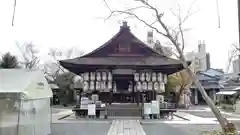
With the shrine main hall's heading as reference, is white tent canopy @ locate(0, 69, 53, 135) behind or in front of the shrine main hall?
in front

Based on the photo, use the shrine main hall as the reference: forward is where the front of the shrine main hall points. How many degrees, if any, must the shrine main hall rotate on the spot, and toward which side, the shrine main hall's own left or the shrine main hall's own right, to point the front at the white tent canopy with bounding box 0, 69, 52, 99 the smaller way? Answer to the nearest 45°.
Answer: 0° — it already faces it

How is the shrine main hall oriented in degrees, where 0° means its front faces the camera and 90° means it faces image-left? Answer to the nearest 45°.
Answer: approximately 0°
